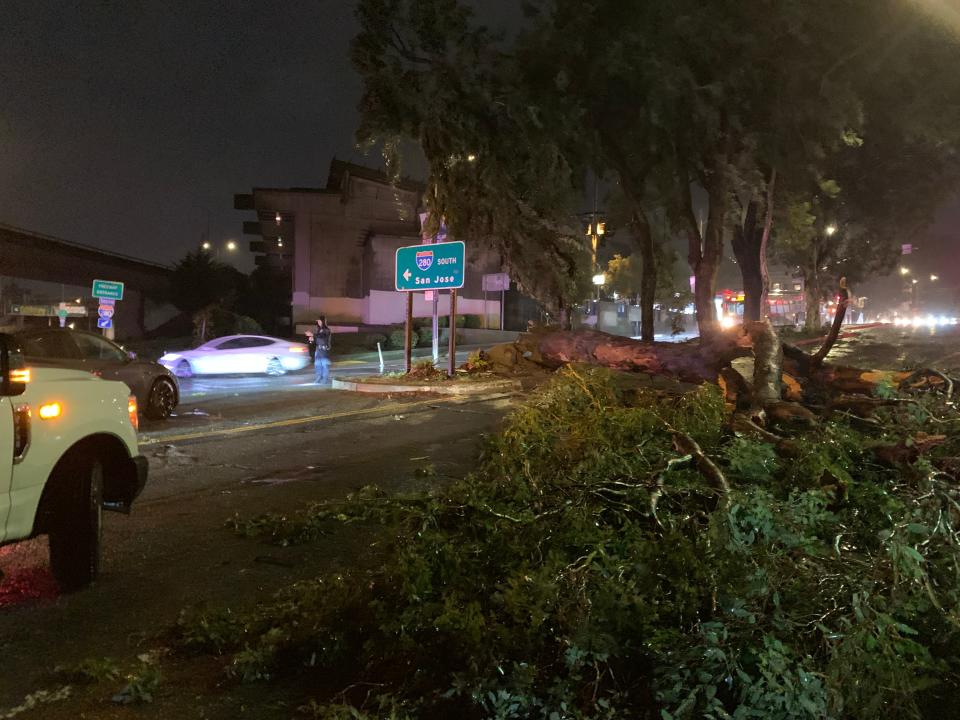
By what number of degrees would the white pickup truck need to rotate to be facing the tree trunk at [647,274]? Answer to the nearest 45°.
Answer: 0° — it already faces it

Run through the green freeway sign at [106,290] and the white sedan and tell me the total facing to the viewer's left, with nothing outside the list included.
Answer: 1

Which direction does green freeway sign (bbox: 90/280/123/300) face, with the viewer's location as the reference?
facing the viewer

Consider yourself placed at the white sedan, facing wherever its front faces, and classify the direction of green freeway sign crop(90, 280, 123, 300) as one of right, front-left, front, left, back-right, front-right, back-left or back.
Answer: front-right

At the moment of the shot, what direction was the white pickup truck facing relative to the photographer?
facing away from the viewer and to the right of the viewer

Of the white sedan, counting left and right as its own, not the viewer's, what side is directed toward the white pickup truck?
left

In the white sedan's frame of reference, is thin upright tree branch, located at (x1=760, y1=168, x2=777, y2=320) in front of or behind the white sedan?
behind

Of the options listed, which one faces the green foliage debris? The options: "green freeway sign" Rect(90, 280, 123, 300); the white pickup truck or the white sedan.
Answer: the green freeway sign

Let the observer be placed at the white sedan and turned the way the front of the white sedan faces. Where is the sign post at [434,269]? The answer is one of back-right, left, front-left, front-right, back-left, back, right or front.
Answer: back-left

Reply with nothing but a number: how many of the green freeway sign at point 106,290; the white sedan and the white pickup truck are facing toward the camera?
1

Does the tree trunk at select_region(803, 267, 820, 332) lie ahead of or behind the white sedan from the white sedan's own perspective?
behind

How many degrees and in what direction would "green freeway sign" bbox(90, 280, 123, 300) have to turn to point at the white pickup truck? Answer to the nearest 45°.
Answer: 0° — it already faces it

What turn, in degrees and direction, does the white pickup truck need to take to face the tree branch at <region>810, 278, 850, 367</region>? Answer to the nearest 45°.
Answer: approximately 45° to its right

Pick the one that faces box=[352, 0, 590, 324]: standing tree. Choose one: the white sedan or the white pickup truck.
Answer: the white pickup truck

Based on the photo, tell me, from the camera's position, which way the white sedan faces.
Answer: facing to the left of the viewer
